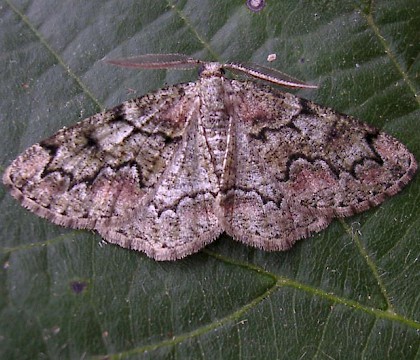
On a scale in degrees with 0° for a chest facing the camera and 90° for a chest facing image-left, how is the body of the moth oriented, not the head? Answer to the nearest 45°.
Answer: approximately 180°
